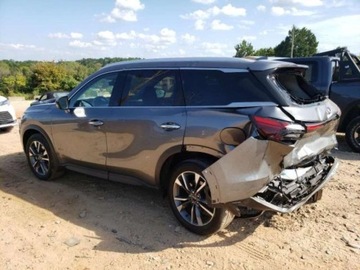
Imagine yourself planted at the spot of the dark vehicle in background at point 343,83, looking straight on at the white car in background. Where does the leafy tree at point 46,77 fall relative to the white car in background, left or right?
right

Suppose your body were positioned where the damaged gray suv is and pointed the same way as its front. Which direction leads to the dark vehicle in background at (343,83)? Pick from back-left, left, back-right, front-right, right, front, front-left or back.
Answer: right

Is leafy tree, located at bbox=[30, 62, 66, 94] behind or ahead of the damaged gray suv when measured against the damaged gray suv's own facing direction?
ahead

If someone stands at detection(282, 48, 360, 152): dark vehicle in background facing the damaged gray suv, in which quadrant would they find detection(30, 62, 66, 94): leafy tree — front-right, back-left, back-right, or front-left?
back-right

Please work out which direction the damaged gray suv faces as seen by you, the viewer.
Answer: facing away from the viewer and to the left of the viewer
